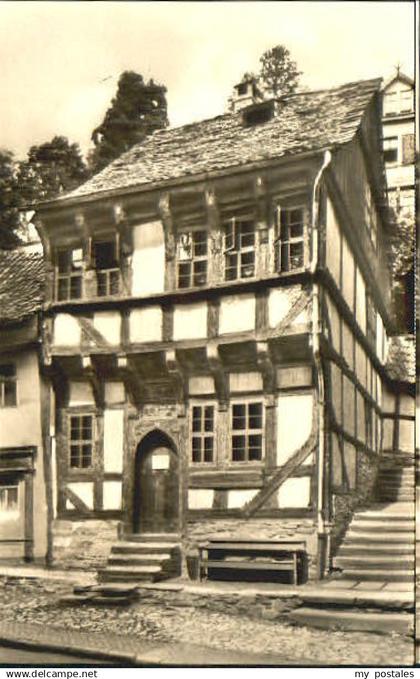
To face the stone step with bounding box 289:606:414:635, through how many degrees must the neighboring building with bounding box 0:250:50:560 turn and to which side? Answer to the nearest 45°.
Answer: approximately 45° to its left

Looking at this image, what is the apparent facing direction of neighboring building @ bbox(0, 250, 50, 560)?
toward the camera

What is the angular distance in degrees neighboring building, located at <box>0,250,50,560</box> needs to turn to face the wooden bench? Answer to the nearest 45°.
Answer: approximately 45° to its left

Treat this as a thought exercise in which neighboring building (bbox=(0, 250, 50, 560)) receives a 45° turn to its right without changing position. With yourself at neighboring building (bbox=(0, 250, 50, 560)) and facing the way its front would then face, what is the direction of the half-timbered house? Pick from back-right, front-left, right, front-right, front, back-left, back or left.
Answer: left

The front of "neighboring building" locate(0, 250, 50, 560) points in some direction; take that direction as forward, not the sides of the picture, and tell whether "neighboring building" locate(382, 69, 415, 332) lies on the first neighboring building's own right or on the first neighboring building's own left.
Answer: on the first neighboring building's own left
